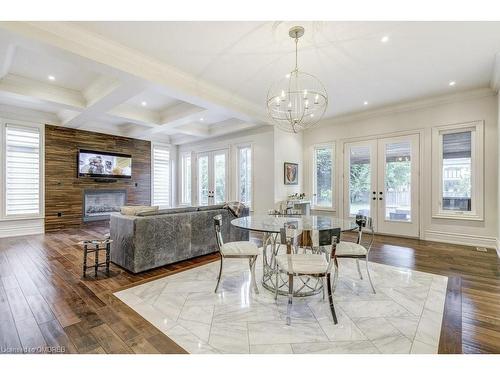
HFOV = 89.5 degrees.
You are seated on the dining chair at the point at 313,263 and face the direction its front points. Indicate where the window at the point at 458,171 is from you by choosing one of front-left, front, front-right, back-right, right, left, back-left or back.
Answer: front-right

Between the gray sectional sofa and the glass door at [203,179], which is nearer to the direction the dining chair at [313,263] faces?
the glass door

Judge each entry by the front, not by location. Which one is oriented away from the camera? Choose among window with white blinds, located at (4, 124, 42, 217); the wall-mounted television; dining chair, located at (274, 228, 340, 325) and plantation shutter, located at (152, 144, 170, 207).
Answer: the dining chair

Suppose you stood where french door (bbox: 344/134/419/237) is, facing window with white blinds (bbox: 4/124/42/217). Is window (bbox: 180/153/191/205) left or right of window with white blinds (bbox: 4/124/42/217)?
right

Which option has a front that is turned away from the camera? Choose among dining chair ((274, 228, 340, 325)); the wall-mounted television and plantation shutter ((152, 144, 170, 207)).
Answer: the dining chair

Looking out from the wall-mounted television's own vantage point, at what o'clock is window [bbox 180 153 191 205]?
The window is roughly at 10 o'clock from the wall-mounted television.

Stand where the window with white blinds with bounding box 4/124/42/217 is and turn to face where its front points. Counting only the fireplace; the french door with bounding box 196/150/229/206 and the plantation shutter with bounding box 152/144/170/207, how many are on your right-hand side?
0

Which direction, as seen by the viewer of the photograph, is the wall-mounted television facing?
facing the viewer and to the right of the viewer

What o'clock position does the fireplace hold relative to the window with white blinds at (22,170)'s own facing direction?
The fireplace is roughly at 10 o'clock from the window with white blinds.

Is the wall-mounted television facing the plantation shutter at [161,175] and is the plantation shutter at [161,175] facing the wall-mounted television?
no

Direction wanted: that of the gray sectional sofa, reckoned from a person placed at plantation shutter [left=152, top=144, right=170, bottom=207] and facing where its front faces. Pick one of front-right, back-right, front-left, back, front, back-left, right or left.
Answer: front-right

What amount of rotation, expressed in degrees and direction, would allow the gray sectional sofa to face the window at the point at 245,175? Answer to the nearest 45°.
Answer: approximately 90° to its right

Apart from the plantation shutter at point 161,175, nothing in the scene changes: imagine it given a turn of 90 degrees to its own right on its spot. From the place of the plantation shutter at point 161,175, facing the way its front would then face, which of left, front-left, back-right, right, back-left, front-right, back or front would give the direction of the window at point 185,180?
back-left

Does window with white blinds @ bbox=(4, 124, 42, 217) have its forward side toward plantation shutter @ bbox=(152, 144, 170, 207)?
no

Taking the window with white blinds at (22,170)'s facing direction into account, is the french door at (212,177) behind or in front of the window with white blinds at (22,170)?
in front

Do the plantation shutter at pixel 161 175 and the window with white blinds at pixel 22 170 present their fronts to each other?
no

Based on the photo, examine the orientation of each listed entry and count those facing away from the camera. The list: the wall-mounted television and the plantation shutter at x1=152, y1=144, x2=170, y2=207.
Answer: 0

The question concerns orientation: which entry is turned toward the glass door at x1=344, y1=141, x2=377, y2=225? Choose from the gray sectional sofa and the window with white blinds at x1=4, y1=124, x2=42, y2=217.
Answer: the window with white blinds

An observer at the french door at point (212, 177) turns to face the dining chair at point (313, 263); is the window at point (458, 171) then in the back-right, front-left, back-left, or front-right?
front-left

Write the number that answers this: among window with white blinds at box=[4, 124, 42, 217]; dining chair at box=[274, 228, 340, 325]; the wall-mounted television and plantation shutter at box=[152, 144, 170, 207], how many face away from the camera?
1

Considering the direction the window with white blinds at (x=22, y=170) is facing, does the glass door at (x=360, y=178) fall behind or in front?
in front
